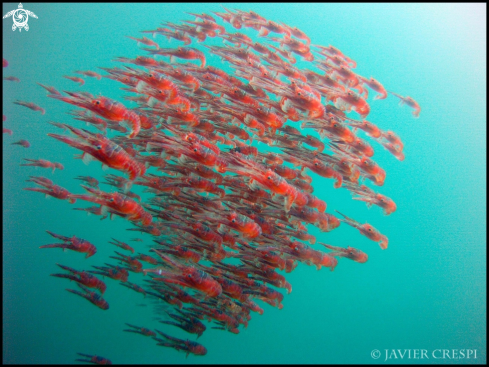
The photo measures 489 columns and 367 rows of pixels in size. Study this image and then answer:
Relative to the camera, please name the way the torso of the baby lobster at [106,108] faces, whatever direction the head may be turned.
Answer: to the viewer's left

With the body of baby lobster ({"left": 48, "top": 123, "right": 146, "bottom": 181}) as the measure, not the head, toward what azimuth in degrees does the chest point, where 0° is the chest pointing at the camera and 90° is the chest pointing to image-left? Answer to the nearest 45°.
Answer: approximately 90°

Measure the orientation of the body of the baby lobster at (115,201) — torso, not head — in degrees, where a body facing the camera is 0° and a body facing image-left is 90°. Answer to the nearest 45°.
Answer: approximately 90°

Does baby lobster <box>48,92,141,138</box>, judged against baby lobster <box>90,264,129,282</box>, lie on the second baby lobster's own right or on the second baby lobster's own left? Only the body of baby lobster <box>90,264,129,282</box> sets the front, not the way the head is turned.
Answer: on the second baby lobster's own left

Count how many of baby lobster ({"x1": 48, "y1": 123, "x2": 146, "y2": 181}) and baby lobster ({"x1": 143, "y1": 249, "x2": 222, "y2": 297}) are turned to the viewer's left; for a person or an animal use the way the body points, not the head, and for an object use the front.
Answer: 2

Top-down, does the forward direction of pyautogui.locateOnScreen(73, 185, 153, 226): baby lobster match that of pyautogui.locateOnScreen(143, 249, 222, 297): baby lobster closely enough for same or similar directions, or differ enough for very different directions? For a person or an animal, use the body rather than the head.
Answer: same or similar directions

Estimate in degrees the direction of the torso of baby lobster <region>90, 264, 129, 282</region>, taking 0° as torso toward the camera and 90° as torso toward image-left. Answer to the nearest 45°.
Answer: approximately 90°

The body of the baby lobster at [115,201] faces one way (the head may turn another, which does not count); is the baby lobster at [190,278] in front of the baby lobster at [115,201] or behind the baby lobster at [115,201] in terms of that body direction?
behind

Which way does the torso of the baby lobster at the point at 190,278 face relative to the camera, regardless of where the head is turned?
to the viewer's left

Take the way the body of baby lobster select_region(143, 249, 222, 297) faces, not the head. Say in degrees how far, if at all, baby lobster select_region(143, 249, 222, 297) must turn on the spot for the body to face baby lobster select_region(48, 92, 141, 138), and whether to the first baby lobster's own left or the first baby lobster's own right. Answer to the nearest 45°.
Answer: approximately 45° to the first baby lobster's own left

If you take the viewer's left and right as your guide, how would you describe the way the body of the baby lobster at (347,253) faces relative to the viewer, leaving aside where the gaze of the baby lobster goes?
facing to the left of the viewer

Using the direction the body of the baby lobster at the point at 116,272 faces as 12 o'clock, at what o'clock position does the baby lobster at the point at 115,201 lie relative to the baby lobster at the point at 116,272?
the baby lobster at the point at 115,201 is roughly at 9 o'clock from the baby lobster at the point at 116,272.

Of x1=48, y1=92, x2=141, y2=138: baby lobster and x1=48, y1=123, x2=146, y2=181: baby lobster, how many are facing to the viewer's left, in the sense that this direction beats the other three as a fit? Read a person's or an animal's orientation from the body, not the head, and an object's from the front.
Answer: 2
